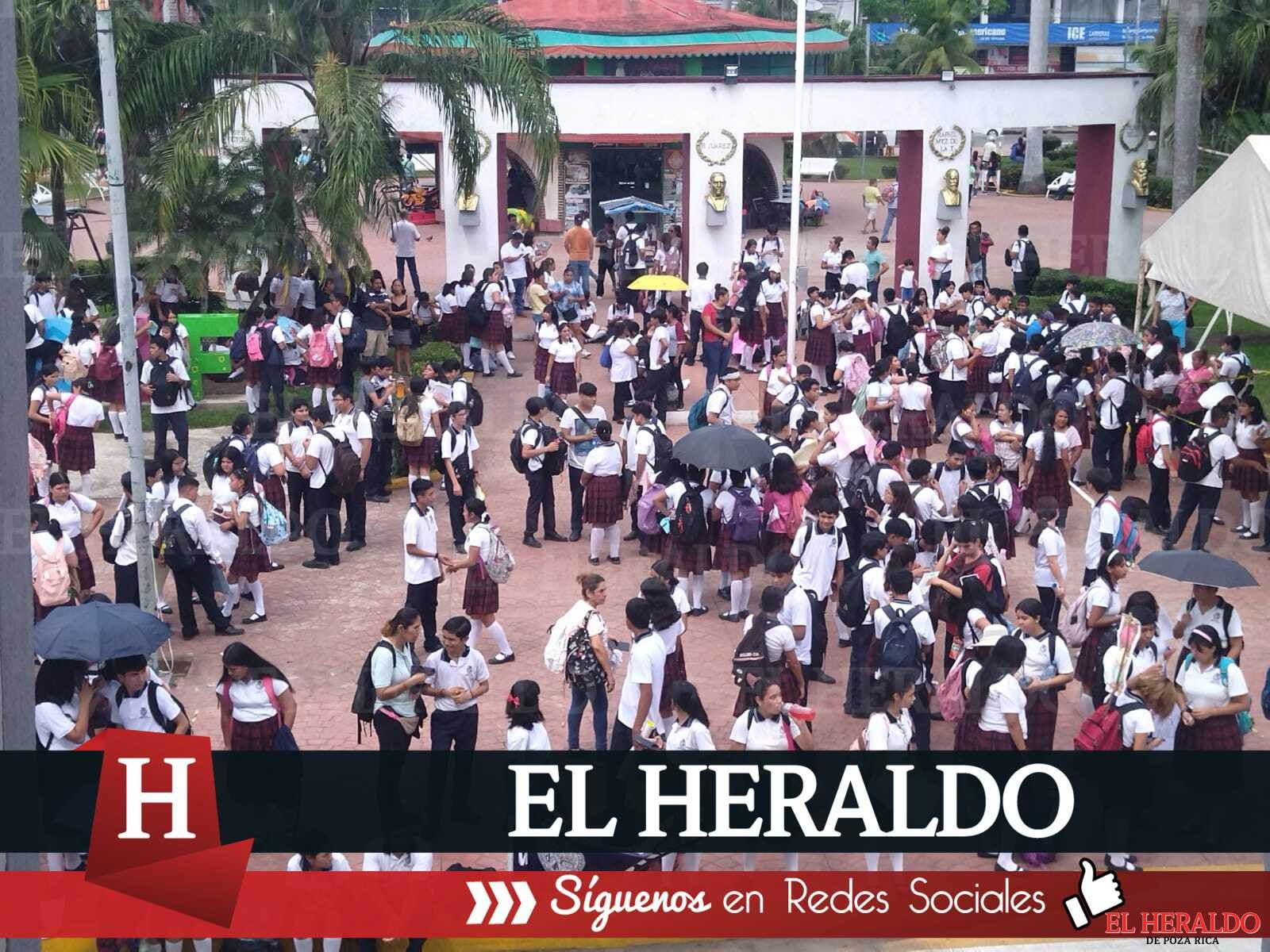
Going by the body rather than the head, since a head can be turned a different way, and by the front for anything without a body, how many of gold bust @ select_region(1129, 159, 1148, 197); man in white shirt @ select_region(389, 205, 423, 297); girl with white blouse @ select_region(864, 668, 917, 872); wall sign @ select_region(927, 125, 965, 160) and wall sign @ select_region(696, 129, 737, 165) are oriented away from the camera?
1

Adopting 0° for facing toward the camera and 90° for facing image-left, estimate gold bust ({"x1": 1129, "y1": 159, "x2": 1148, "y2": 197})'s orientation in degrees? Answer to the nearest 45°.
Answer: approximately 315°

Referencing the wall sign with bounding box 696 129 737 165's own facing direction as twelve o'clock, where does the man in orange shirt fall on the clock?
The man in orange shirt is roughly at 2 o'clock from the wall sign.

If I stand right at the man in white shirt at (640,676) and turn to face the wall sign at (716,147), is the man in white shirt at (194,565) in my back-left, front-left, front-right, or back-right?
front-left

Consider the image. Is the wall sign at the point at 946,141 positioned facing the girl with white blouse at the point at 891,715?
yes

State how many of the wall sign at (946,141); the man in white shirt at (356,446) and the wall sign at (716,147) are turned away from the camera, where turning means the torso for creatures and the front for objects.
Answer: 0

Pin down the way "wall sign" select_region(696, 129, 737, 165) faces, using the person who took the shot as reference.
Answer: facing the viewer

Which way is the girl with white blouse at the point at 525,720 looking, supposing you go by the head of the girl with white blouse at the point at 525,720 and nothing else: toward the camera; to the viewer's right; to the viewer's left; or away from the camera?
away from the camera

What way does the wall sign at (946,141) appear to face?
toward the camera

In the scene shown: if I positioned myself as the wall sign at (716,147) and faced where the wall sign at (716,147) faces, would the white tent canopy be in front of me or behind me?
in front

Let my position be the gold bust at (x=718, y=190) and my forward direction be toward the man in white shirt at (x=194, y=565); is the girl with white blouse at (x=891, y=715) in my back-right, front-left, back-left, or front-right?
front-left
